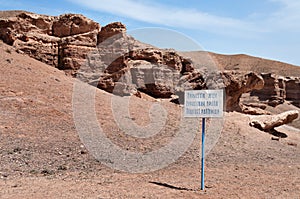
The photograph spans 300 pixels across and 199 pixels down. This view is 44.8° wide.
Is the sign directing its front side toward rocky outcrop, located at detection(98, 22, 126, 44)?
no

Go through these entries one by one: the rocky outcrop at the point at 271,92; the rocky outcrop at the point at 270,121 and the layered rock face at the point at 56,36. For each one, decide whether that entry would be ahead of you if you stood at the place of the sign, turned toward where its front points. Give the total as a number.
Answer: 0

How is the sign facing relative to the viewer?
toward the camera

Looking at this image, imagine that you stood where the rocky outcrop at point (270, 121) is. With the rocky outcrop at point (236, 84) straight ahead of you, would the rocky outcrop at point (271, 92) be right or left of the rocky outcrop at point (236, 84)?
right

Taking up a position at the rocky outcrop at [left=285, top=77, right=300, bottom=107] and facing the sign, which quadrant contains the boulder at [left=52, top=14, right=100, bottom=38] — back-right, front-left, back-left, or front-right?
front-right

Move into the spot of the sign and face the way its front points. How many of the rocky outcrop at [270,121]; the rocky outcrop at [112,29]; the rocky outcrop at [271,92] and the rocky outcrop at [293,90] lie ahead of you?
0

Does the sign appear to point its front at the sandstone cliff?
no

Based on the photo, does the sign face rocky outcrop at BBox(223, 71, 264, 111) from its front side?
no

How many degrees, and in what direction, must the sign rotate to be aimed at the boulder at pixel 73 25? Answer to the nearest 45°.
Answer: approximately 135° to its right

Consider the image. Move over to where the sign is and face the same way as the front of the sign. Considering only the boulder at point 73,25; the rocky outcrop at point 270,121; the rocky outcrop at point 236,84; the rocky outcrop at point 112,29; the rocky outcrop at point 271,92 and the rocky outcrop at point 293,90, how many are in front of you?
0

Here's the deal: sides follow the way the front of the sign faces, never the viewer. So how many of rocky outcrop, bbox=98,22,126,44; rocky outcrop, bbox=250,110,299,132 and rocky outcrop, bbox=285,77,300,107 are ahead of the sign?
0

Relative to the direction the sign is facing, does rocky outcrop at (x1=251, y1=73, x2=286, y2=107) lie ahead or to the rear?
to the rear
